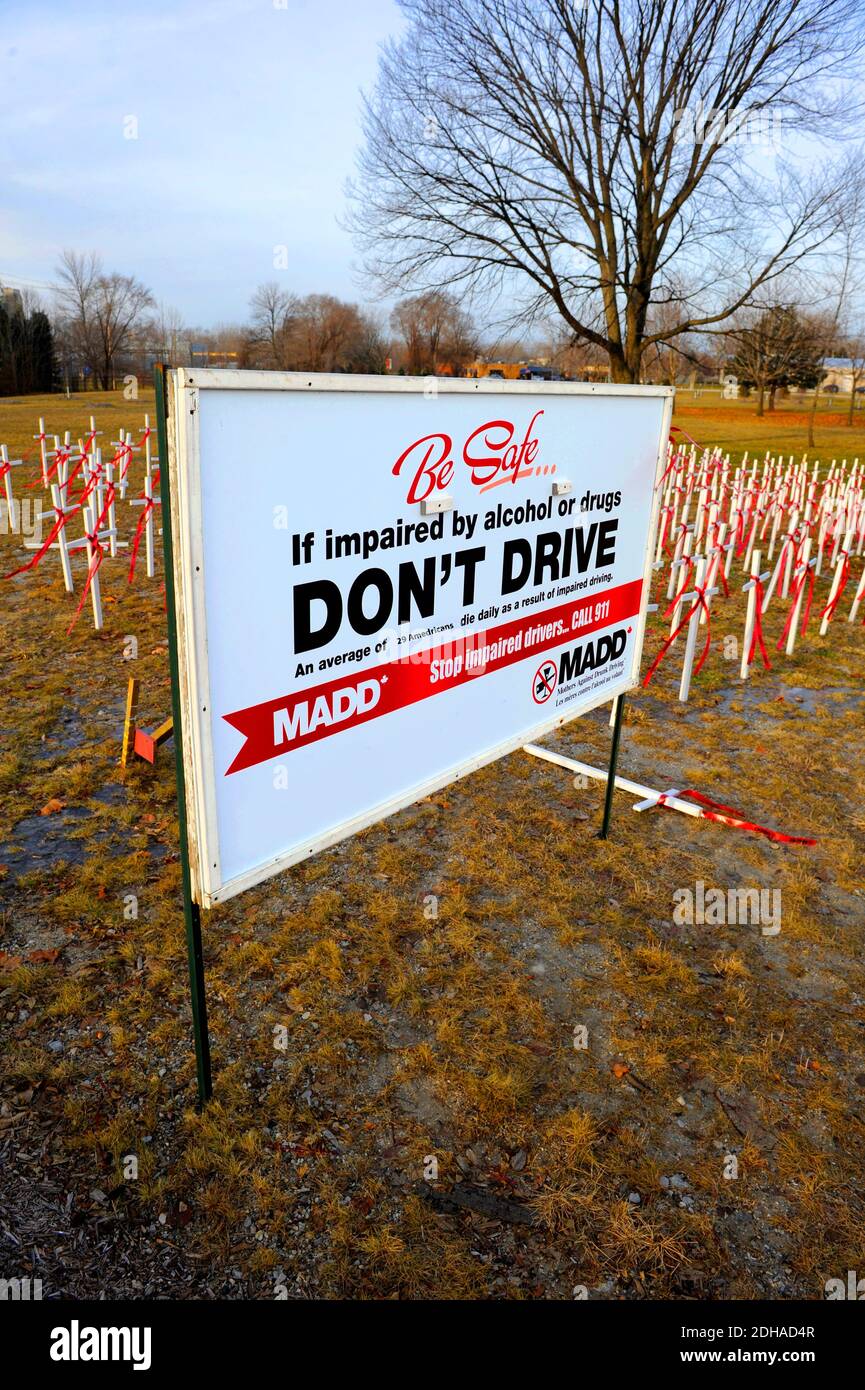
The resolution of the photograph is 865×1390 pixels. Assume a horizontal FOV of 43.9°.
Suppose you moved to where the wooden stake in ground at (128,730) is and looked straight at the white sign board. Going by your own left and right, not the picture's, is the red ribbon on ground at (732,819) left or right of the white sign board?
left

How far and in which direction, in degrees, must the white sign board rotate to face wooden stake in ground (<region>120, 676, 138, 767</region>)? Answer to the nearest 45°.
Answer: approximately 180°

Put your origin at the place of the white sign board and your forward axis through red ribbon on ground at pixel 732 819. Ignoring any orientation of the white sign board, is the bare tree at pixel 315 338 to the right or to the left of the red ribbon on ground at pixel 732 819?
left

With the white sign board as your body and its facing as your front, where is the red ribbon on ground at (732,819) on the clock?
The red ribbon on ground is roughly at 9 o'clock from the white sign board.

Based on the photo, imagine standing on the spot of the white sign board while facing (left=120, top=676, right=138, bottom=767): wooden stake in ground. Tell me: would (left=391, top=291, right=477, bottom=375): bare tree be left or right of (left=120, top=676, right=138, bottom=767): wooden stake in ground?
right

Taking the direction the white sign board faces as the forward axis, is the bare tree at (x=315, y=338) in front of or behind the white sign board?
behind

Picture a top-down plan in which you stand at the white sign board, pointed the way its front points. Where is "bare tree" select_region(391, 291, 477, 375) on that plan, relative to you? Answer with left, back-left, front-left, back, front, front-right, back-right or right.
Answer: back-left

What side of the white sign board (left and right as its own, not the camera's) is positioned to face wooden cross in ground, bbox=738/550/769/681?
left

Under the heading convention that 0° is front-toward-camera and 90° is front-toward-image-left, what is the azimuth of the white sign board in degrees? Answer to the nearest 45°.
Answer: approximately 315°
